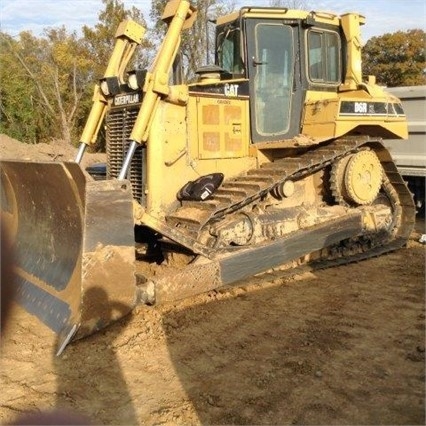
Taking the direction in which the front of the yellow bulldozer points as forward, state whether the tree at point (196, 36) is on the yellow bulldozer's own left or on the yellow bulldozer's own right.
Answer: on the yellow bulldozer's own right

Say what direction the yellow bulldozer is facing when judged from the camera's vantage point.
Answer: facing the viewer and to the left of the viewer

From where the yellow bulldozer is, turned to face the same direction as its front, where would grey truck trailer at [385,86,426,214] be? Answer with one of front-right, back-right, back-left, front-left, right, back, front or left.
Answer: back

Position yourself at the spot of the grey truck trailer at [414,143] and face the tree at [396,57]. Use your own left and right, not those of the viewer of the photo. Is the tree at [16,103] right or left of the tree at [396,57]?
left

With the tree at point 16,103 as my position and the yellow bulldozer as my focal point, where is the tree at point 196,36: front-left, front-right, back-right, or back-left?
front-left

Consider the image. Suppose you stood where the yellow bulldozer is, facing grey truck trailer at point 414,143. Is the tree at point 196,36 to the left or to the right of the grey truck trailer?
left
